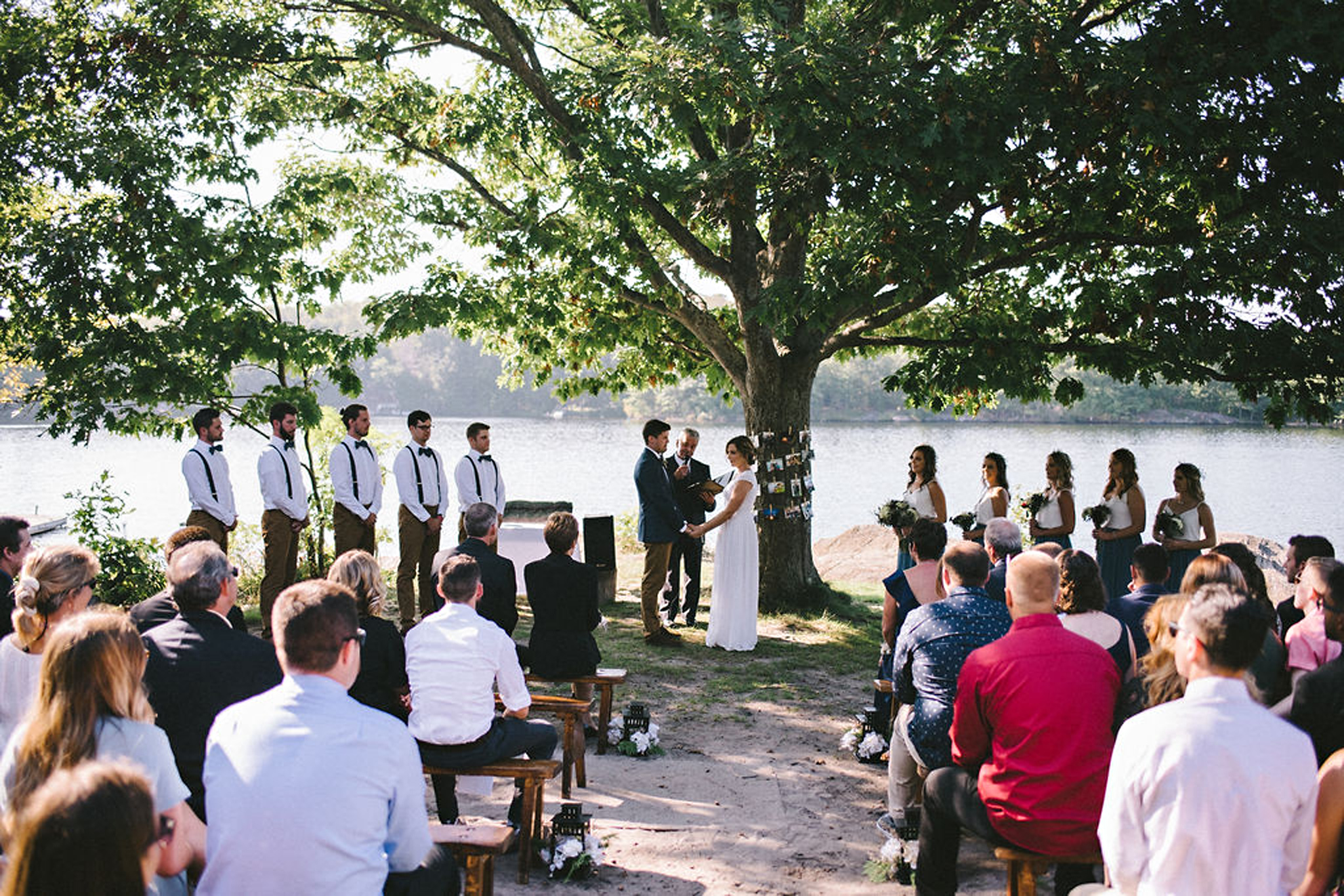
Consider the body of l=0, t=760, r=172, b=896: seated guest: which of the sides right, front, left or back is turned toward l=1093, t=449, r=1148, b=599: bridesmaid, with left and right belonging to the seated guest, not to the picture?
front

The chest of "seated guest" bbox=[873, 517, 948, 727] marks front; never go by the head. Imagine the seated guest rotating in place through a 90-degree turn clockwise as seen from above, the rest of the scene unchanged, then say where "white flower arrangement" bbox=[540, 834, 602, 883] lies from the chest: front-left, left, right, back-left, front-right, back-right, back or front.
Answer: back

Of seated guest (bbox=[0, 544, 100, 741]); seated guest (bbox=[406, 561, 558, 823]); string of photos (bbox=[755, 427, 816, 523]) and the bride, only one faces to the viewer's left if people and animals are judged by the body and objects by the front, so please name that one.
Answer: the bride

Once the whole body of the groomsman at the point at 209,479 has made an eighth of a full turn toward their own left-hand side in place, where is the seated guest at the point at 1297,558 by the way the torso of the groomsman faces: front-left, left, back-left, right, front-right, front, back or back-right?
front-right

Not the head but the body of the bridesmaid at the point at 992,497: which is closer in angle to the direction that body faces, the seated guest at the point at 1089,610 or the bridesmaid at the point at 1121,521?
the seated guest

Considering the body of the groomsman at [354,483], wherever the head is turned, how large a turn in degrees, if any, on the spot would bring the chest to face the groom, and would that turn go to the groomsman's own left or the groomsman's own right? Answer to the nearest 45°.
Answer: approximately 45° to the groomsman's own left

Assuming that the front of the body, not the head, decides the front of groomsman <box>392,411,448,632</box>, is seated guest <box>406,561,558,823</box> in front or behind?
in front

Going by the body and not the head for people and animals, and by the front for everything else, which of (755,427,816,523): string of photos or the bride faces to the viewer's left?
the bride

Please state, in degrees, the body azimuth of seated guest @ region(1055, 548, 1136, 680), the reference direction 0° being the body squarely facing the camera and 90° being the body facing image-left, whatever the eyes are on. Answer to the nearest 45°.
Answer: approximately 135°

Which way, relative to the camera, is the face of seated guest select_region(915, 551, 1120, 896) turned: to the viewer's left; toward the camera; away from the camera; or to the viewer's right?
away from the camera

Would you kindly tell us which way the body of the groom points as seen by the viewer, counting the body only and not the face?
to the viewer's right

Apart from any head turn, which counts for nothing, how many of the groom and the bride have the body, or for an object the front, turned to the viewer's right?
1

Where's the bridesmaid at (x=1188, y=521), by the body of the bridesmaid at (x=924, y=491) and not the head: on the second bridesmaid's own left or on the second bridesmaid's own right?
on the second bridesmaid's own left
